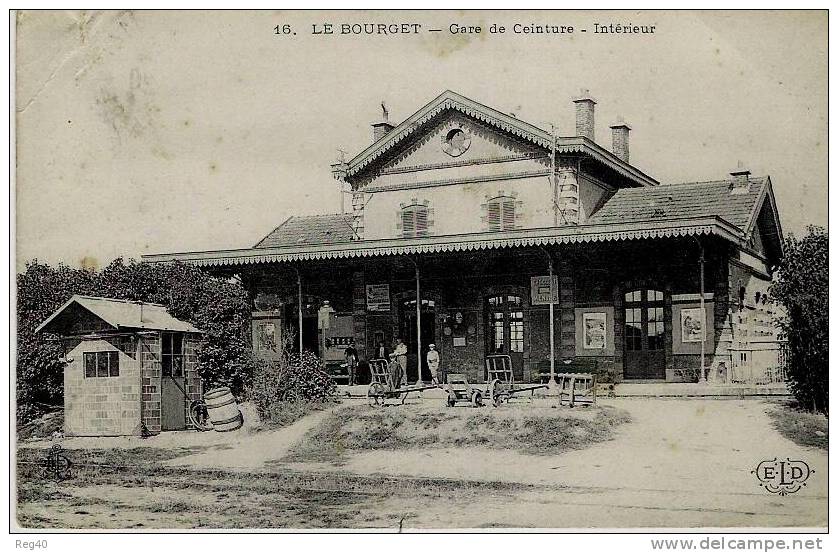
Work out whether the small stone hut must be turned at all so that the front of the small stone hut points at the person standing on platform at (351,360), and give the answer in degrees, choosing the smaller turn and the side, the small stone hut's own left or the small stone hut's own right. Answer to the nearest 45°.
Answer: approximately 90° to the small stone hut's own left

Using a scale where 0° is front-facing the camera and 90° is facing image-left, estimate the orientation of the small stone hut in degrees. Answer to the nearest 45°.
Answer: approximately 315°

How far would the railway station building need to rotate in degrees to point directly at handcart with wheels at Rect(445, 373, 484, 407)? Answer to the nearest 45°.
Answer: approximately 45° to its left

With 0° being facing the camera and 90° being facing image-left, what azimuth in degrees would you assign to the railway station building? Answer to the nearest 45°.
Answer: approximately 45°

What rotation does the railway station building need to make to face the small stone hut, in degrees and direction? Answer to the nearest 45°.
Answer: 0° — it already faces it

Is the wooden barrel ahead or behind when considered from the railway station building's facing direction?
ahead
